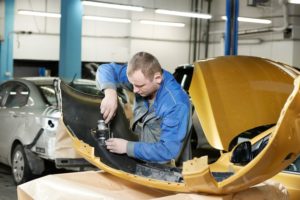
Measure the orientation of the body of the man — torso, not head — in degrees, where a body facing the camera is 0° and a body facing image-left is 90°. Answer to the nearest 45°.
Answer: approximately 45°

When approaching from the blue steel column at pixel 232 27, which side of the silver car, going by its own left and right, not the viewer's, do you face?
right

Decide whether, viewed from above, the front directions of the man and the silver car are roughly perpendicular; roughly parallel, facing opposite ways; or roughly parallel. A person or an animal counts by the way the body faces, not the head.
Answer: roughly perpendicular

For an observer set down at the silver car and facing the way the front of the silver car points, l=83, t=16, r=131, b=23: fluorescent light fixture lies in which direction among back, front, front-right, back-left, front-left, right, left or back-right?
front-right

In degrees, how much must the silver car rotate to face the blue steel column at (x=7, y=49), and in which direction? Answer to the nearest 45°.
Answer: approximately 45° to its right

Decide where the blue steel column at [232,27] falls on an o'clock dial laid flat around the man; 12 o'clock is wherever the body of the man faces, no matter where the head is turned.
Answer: The blue steel column is roughly at 5 o'clock from the man.

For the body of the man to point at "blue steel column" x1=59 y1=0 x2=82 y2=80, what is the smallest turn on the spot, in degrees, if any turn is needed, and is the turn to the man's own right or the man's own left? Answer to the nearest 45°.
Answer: approximately 135° to the man's own right

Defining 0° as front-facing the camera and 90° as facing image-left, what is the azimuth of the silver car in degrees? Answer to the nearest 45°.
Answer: approximately 135°

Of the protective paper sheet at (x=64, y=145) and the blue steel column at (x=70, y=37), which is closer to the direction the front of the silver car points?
the blue steel column
